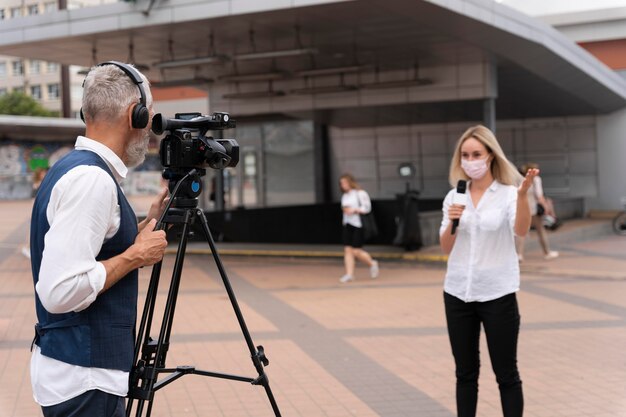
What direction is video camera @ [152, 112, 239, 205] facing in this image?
to the viewer's right

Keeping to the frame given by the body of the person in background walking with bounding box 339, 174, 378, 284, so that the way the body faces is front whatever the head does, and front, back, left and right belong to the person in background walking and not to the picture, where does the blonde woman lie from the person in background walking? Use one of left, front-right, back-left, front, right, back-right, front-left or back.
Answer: front-left

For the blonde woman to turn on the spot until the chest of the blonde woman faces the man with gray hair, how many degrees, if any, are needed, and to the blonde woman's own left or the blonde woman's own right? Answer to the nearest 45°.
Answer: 0° — they already face them

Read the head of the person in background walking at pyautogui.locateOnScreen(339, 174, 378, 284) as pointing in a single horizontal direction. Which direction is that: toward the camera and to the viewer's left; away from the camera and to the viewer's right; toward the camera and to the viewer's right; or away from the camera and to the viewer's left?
toward the camera and to the viewer's left

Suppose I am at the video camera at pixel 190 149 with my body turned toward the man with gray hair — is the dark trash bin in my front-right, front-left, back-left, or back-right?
back-right

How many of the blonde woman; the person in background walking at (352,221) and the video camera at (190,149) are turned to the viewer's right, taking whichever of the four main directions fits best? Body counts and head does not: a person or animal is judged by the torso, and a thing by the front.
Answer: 1

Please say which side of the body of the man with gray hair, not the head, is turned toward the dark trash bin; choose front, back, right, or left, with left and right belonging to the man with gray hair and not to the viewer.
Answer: front

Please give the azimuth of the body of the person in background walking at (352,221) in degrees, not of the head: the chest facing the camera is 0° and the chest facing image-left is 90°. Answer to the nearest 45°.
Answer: approximately 45°

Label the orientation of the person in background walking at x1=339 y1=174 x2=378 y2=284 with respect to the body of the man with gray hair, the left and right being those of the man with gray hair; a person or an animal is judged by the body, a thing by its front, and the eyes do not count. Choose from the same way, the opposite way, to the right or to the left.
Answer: the opposite way

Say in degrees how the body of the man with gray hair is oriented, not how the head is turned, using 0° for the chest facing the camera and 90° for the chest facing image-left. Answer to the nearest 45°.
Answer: approximately 225°

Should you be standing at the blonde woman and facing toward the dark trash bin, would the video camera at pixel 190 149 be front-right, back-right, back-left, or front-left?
back-left

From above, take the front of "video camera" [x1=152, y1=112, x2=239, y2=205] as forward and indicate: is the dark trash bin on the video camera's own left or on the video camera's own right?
on the video camera's own left
